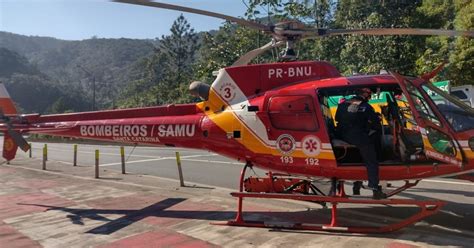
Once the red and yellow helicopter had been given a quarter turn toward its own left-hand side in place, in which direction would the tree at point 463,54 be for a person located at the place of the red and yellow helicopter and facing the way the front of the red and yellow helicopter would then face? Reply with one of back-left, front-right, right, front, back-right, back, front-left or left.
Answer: front-right

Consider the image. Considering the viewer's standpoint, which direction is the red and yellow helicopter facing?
facing to the right of the viewer
